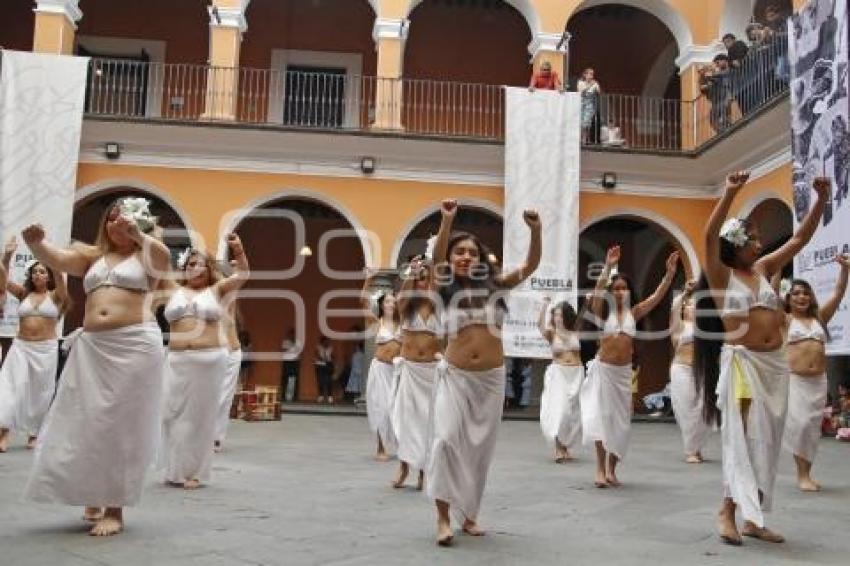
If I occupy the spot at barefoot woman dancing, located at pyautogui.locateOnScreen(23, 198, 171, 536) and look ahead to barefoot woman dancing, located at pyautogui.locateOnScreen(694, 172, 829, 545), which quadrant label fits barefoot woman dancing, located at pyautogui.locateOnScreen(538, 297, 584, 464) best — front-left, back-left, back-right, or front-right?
front-left

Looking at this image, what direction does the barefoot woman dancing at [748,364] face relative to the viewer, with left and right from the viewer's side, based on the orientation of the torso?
facing the viewer and to the right of the viewer

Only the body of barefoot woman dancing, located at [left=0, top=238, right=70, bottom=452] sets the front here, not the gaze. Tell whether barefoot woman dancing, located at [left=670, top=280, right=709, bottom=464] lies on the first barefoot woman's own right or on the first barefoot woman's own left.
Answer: on the first barefoot woman's own left

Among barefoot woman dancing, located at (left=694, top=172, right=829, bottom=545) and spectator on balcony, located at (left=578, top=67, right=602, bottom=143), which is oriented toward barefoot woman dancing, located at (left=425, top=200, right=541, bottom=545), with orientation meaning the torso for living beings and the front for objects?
the spectator on balcony

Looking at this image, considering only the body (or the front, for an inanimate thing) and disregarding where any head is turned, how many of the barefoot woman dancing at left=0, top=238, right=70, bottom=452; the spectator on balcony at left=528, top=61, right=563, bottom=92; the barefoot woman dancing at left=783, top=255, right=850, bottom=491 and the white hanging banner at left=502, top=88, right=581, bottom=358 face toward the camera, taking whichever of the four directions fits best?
4

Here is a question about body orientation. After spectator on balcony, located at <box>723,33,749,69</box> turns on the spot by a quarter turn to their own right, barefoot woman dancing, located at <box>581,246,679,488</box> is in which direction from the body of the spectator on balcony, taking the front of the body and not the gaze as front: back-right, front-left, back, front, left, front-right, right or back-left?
back-left

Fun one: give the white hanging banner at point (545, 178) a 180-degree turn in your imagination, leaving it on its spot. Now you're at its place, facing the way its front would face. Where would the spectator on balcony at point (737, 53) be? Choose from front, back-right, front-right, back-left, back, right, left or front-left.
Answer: right

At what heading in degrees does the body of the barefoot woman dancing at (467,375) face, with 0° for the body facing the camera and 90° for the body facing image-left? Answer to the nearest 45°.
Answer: approximately 0°

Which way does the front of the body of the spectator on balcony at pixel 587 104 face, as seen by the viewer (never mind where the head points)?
toward the camera

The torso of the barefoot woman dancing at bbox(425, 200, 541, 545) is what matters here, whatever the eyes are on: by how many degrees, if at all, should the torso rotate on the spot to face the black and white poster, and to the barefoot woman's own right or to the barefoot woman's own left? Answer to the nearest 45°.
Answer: approximately 135° to the barefoot woman's own left

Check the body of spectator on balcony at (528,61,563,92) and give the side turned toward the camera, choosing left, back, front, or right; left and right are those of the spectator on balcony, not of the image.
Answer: front

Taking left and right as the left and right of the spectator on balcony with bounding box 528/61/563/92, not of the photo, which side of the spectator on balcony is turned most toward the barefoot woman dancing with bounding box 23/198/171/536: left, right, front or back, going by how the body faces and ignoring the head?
front

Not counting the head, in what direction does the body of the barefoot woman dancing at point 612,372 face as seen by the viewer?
toward the camera
